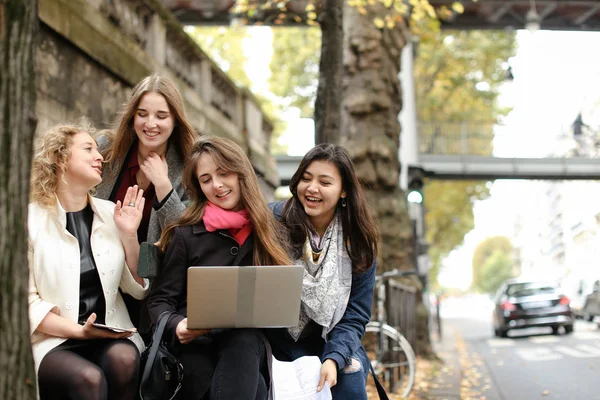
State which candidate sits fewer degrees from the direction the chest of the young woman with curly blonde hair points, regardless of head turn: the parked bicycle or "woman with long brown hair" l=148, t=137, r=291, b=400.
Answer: the woman with long brown hair

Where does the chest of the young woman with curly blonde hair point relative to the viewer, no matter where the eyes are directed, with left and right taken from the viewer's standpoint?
facing the viewer and to the right of the viewer

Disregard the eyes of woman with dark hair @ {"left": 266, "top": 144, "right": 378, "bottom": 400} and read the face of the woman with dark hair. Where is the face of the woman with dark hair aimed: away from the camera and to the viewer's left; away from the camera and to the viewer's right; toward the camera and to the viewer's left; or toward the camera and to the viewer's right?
toward the camera and to the viewer's left

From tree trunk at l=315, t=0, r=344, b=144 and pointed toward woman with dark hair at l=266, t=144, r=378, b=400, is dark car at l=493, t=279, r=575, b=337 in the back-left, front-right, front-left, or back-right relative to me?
back-left

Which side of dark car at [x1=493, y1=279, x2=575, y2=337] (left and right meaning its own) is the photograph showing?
back

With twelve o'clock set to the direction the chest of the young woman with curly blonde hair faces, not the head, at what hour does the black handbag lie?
The black handbag is roughly at 10 o'clock from the young woman with curly blonde hair.

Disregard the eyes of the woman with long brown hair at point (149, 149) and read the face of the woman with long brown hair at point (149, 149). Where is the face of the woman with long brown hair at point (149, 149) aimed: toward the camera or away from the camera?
toward the camera

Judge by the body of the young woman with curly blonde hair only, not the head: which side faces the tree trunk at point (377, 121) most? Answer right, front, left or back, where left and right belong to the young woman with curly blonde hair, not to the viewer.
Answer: left

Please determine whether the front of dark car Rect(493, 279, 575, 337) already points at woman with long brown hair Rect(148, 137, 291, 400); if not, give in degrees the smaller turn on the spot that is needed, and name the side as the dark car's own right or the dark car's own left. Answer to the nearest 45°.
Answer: approximately 180°
